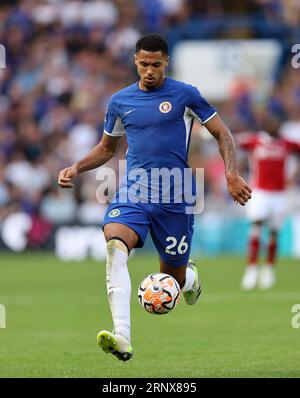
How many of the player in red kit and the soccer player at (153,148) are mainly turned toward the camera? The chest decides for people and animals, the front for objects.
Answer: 2

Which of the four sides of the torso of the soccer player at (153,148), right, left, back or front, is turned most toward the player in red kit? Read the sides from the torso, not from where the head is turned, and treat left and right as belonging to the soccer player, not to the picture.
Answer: back

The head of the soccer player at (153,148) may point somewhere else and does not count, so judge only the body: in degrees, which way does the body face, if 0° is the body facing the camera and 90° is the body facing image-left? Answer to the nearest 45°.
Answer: approximately 0°

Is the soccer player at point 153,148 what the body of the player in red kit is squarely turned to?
yes

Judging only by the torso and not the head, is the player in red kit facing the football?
yes

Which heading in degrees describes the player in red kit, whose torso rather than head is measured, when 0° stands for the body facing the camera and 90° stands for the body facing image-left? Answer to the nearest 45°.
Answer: approximately 0°
